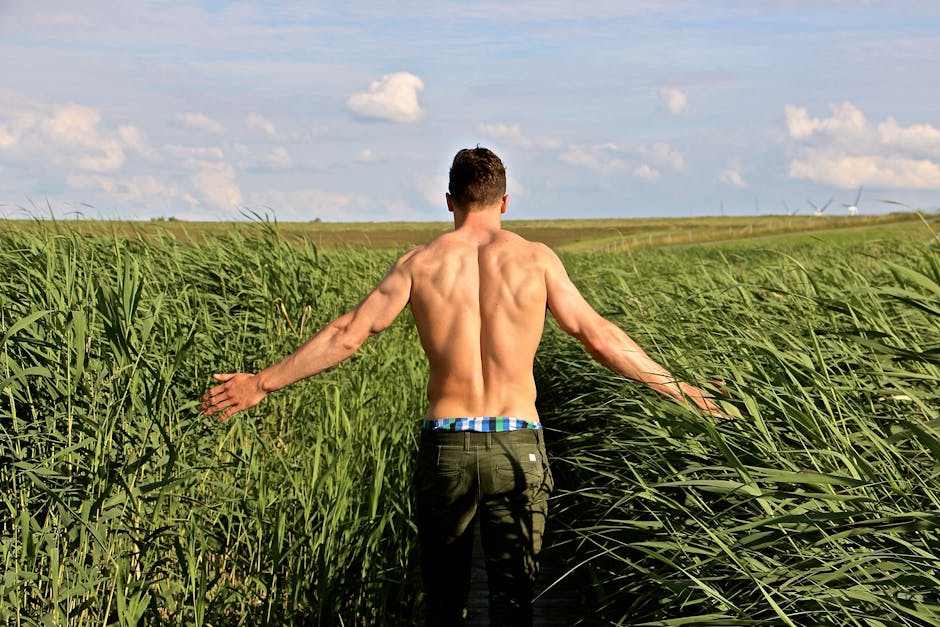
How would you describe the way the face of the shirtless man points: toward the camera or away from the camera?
away from the camera

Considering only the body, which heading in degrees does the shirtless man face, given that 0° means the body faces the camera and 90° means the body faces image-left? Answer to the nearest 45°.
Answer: approximately 180°
